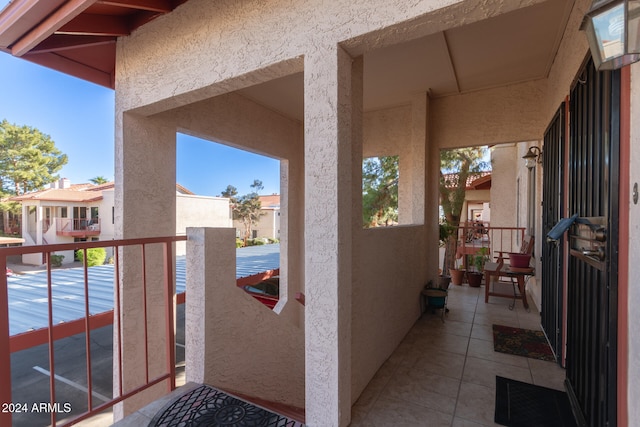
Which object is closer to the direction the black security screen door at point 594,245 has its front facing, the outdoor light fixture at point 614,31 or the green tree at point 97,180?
the green tree

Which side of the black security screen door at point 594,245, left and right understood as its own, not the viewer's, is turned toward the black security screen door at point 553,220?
right

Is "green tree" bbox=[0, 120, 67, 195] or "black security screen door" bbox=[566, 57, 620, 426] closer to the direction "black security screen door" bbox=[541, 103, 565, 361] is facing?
the green tree

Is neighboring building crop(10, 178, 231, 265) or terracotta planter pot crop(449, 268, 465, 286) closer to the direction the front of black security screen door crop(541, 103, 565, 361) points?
the neighboring building

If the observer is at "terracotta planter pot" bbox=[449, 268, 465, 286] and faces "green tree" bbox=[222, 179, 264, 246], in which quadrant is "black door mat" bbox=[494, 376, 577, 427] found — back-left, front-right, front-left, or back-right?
back-left

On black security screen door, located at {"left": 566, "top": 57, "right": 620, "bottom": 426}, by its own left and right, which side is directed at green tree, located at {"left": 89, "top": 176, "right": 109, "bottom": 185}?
front

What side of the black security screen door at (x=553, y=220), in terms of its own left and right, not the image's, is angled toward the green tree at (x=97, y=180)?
front

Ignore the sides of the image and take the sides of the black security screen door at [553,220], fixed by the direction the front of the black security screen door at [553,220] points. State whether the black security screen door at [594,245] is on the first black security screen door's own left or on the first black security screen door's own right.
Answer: on the first black security screen door's own left

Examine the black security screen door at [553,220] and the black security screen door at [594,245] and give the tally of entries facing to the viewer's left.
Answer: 2

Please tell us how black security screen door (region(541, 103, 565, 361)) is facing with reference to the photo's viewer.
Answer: facing to the left of the viewer

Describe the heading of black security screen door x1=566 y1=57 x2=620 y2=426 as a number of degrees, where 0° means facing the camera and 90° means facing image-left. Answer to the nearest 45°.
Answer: approximately 90°
